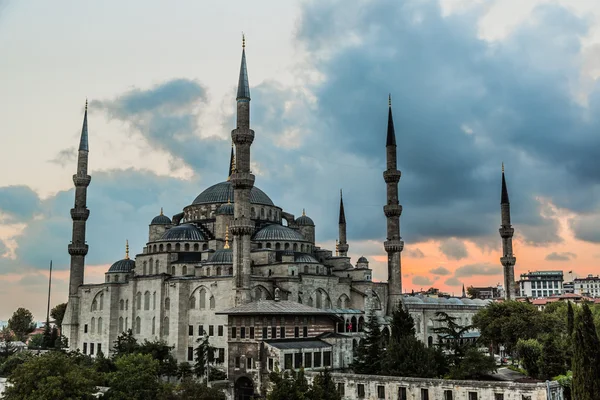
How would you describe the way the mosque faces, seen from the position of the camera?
facing away from the viewer and to the right of the viewer

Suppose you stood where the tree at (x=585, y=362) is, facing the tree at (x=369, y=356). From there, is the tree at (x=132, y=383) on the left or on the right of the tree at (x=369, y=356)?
left
